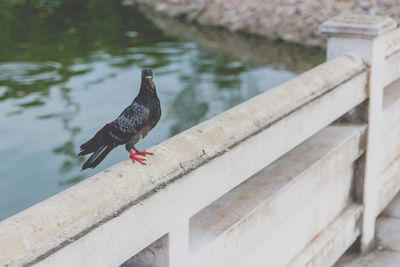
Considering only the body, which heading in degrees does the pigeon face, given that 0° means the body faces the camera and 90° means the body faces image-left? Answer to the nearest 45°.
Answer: approximately 270°
